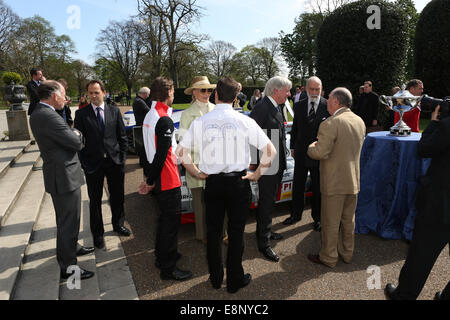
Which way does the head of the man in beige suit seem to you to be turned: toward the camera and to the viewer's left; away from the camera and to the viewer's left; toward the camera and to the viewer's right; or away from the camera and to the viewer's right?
away from the camera and to the viewer's left

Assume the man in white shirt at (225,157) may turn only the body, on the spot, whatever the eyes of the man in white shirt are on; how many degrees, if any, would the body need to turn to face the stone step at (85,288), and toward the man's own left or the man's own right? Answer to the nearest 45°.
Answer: approximately 90° to the man's own left

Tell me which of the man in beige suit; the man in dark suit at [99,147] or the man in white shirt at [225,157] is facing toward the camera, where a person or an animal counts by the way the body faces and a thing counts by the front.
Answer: the man in dark suit

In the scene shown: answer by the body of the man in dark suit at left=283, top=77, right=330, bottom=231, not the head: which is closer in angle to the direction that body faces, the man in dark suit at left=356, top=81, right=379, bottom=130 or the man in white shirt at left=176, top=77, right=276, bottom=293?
the man in white shirt

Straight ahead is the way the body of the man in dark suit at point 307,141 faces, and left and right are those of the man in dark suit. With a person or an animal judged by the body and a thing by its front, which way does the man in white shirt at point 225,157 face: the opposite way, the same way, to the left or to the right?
the opposite way

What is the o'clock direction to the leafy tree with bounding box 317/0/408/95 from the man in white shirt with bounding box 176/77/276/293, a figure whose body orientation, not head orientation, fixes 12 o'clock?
The leafy tree is roughly at 1 o'clock from the man in white shirt.

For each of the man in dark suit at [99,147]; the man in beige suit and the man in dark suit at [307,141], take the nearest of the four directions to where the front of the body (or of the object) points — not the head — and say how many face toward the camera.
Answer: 2

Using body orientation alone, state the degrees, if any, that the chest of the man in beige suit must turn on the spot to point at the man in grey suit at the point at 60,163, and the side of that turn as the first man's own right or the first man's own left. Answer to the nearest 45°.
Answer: approximately 90° to the first man's own left

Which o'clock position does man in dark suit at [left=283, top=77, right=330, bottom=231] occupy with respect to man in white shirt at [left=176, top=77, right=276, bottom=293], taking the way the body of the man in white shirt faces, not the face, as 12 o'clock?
The man in dark suit is roughly at 1 o'clock from the man in white shirt.

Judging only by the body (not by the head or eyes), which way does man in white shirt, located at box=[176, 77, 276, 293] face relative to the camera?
away from the camera

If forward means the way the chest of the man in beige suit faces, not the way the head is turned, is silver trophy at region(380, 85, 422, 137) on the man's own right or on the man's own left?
on the man's own right

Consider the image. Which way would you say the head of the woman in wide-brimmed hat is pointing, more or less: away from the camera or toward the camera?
toward the camera

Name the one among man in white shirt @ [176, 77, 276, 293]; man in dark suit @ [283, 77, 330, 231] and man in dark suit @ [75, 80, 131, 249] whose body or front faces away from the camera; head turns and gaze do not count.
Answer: the man in white shirt

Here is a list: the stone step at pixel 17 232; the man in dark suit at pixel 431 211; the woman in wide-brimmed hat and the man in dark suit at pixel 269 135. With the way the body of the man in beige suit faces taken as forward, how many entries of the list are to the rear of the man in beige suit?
1

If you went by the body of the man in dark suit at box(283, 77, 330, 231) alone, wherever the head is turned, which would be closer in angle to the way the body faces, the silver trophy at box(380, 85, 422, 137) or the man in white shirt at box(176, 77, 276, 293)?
the man in white shirt

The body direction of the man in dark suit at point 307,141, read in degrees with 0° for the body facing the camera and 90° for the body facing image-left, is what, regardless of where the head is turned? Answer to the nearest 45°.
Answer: approximately 0°

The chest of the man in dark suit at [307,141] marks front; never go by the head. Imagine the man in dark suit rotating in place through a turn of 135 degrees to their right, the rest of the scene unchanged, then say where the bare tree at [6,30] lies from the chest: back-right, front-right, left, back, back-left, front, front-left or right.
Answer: front

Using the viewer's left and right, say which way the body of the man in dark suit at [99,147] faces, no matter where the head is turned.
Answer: facing the viewer

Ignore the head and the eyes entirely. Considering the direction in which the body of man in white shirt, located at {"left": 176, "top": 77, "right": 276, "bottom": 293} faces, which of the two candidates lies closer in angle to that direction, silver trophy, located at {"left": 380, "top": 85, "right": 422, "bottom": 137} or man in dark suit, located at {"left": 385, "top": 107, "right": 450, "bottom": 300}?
the silver trophy

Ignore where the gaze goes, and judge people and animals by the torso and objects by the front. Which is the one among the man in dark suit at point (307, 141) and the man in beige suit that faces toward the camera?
the man in dark suit

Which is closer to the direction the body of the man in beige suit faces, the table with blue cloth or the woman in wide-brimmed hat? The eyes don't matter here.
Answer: the woman in wide-brimmed hat
